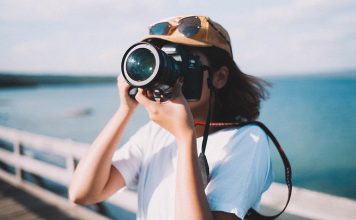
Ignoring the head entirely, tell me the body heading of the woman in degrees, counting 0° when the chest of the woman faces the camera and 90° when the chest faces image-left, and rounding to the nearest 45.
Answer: approximately 45°
